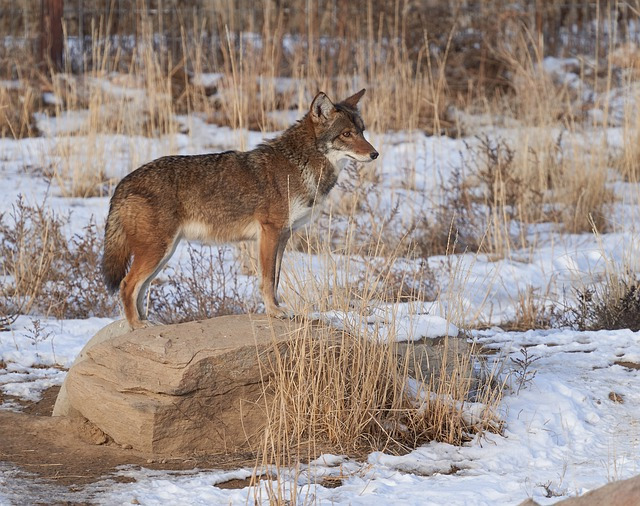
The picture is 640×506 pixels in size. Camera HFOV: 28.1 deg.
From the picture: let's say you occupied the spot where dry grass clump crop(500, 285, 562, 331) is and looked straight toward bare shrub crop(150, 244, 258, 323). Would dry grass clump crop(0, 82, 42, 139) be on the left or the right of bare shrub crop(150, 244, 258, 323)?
right

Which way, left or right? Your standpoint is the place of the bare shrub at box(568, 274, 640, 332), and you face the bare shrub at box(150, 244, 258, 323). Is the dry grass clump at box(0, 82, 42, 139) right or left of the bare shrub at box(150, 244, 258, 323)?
right

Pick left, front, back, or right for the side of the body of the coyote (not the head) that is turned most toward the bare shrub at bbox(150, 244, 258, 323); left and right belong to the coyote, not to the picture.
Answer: left

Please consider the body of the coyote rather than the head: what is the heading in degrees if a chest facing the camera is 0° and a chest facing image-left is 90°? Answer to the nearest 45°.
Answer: approximately 270°

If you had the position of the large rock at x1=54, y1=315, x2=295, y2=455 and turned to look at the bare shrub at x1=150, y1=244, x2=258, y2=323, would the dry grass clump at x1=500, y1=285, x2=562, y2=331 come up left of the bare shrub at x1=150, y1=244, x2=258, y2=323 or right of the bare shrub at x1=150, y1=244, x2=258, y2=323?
right
